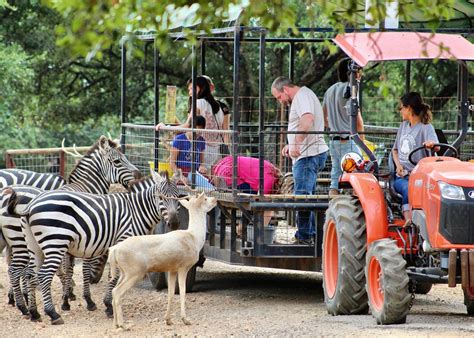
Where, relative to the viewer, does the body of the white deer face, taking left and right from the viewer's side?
facing to the right of the viewer

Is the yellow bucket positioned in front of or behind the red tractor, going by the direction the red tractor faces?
behind

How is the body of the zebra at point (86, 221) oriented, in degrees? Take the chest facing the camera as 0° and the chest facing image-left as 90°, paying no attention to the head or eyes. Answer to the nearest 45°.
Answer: approximately 270°

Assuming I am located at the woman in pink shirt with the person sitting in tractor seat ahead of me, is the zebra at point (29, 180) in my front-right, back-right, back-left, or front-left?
back-right

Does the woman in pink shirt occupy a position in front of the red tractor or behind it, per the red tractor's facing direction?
behind

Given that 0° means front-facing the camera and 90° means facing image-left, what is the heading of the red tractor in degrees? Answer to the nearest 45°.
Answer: approximately 315°

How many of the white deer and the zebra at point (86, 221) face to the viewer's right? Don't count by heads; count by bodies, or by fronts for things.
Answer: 2
